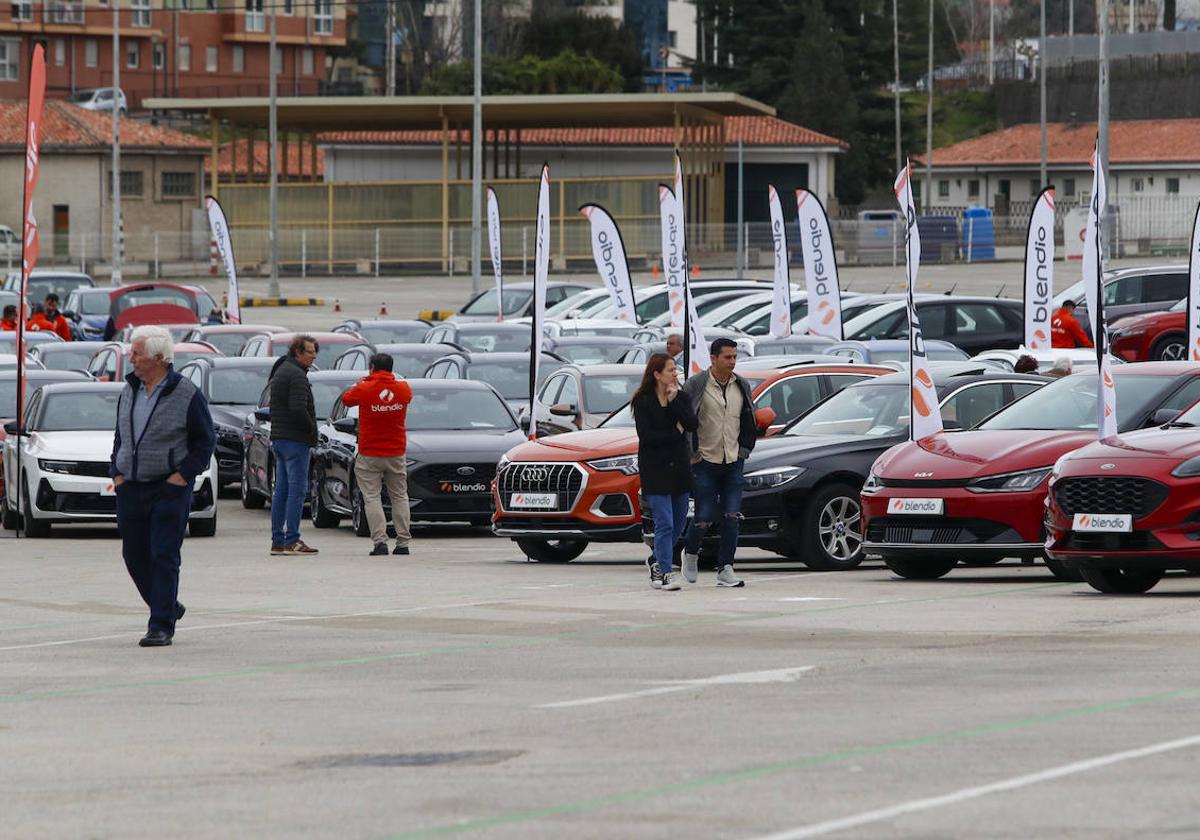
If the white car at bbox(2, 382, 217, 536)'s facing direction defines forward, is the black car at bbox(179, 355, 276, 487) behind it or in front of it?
behind

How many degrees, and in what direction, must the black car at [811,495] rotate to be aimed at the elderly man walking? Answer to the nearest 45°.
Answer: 0° — it already faces them

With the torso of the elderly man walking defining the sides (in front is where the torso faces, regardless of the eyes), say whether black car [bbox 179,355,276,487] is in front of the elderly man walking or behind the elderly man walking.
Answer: behind

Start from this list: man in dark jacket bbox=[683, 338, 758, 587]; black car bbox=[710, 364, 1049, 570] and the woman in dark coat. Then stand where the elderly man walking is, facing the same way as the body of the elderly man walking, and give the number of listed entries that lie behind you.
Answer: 3

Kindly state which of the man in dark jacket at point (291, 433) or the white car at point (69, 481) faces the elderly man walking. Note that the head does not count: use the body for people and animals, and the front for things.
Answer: the white car
